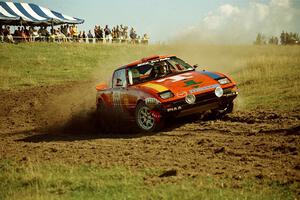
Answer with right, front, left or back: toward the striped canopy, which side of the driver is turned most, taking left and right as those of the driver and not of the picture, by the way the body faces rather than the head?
back

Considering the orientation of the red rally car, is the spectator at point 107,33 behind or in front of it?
behind

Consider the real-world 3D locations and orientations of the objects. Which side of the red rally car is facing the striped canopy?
back

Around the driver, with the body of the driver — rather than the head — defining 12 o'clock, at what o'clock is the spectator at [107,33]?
The spectator is roughly at 7 o'clock from the driver.

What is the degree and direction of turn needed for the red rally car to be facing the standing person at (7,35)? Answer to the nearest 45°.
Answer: approximately 180°

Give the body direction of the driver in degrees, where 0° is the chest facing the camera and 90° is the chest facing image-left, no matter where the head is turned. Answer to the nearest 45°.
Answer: approximately 315°

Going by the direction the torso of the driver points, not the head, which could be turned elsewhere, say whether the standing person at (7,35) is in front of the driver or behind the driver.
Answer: behind
